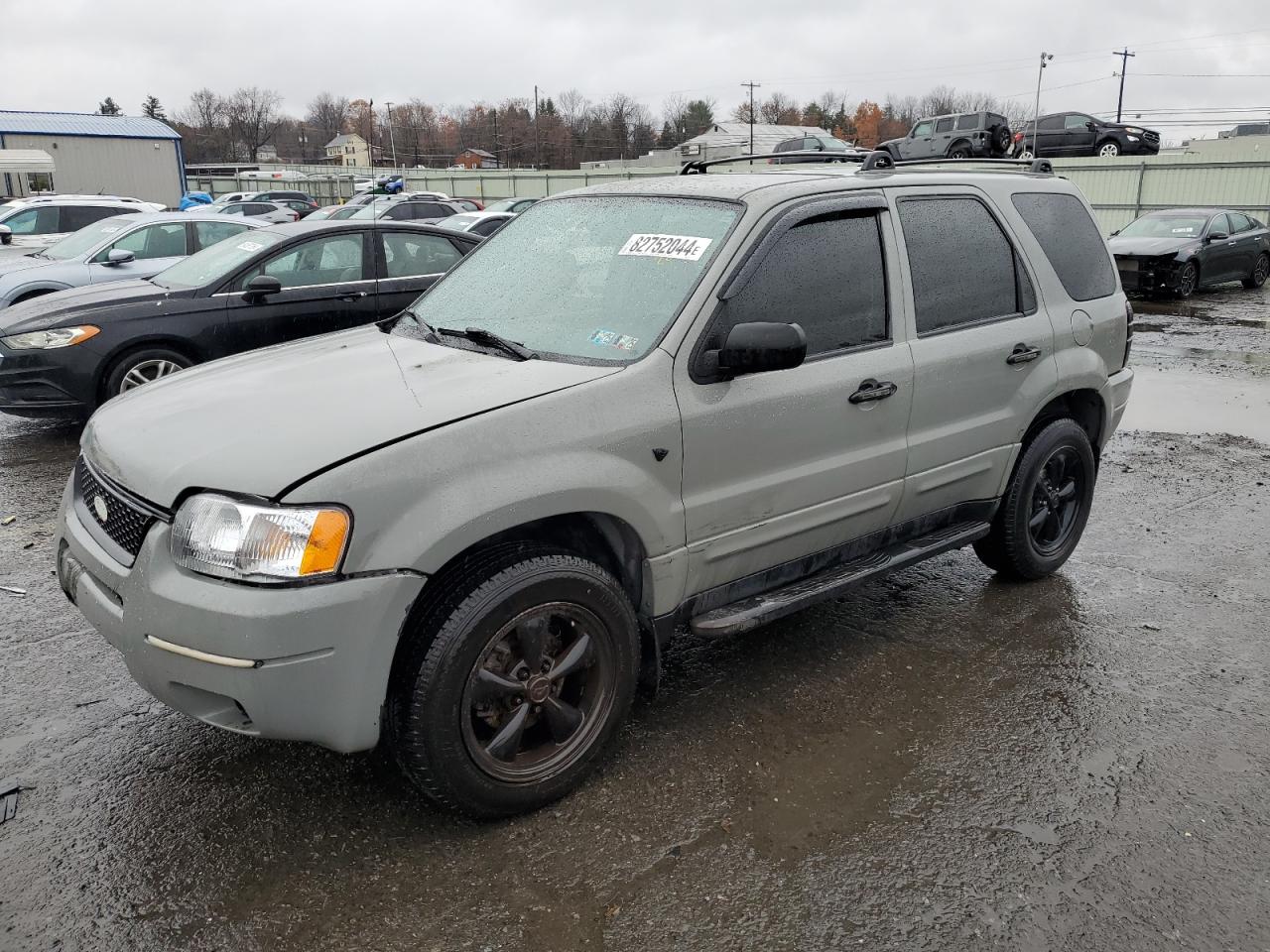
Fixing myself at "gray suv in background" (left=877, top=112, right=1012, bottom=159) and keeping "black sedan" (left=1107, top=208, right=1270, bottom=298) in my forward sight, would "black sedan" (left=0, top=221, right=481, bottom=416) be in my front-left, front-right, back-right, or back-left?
front-right

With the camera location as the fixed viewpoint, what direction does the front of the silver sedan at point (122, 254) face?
facing the viewer and to the left of the viewer

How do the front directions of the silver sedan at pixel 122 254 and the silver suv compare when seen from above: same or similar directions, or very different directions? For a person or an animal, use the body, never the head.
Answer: same or similar directions

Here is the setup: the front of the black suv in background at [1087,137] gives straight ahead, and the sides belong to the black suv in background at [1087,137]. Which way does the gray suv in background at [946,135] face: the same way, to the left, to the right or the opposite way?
the opposite way

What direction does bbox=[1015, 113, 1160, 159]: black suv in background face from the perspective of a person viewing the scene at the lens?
facing the viewer and to the right of the viewer

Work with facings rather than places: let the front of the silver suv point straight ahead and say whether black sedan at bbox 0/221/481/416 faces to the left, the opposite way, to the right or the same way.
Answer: the same way

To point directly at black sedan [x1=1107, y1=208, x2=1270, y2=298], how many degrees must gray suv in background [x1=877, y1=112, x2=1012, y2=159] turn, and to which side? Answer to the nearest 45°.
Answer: approximately 135° to its left

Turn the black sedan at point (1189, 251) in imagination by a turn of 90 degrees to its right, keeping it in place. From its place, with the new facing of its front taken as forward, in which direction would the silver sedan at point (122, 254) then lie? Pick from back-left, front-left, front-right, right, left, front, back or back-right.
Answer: left

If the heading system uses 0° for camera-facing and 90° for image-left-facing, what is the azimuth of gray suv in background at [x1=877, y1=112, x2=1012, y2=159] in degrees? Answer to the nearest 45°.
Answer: approximately 135°

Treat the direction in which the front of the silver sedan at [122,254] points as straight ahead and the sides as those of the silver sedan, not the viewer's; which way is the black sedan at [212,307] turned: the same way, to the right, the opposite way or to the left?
the same way
